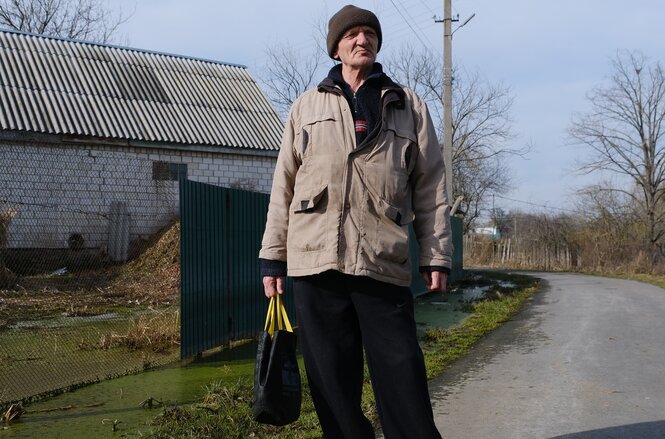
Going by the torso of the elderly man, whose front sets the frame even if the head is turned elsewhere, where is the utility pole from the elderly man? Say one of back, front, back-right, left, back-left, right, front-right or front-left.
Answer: back

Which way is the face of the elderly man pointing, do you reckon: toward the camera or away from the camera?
toward the camera

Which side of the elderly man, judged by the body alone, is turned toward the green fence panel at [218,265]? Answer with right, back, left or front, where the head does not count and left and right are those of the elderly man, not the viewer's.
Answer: back

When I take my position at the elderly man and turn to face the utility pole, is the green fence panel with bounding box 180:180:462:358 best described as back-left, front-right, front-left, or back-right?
front-left

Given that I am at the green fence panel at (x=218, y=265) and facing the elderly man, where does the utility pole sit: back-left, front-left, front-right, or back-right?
back-left

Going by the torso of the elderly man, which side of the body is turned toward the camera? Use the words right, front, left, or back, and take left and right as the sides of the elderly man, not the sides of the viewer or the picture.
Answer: front
